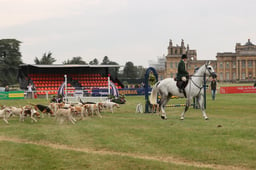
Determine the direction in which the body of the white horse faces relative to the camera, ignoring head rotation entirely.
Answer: to the viewer's right

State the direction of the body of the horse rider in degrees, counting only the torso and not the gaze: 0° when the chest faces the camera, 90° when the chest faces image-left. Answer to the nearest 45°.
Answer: approximately 270°

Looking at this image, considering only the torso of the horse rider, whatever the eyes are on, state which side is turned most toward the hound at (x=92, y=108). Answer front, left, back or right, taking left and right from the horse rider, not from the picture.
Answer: back

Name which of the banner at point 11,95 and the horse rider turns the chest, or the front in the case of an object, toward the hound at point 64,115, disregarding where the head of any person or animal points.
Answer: the banner
